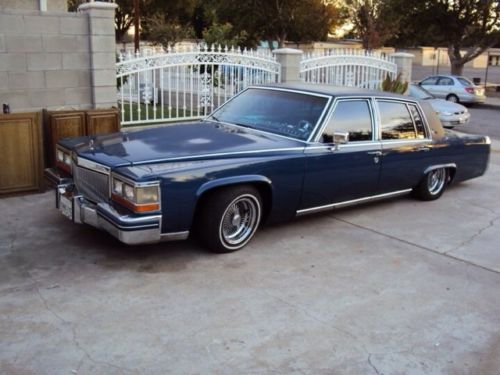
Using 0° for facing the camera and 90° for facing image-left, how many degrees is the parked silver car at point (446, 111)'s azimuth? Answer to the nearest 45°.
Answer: approximately 315°

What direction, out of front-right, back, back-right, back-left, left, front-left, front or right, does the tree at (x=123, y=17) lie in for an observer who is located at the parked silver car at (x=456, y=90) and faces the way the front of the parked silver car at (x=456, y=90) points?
front

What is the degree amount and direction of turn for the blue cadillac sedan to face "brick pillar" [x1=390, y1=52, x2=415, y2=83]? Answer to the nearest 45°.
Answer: approximately 135° to its right

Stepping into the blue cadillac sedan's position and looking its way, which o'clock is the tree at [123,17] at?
The tree is roughly at 4 o'clock from the blue cadillac sedan.

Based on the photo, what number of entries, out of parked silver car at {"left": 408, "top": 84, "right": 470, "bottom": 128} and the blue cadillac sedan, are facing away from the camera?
0

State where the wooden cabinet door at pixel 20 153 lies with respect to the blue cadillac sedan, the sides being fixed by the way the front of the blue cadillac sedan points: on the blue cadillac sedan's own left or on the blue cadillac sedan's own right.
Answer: on the blue cadillac sedan's own right

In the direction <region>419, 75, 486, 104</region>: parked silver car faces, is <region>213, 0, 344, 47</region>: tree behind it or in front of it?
in front

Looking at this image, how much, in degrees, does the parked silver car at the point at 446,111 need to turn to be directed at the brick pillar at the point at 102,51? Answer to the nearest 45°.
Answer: approximately 90° to its right

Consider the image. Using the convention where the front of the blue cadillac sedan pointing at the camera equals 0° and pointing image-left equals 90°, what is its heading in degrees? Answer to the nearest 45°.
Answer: approximately 45°

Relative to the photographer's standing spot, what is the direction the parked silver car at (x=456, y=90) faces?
facing away from the viewer and to the left of the viewer

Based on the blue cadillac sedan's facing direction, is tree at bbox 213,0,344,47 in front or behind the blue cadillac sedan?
behind
